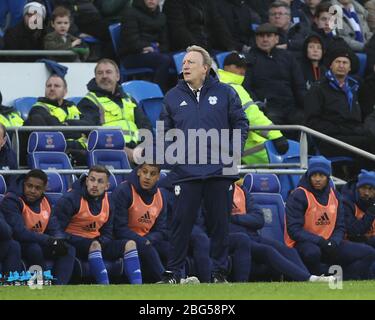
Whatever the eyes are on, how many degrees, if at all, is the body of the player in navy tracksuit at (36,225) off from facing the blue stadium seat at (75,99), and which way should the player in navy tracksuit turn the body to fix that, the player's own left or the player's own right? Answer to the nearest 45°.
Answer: approximately 135° to the player's own left

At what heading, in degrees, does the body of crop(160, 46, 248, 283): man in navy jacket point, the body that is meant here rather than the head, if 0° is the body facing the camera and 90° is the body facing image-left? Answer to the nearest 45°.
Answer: approximately 0°

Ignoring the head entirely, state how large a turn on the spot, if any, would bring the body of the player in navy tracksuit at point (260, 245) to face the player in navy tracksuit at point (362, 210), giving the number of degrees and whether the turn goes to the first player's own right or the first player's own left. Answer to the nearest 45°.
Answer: approximately 90° to the first player's own left

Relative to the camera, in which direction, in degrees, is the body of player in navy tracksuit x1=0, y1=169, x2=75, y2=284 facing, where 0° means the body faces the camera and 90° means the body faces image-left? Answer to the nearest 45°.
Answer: approximately 315°

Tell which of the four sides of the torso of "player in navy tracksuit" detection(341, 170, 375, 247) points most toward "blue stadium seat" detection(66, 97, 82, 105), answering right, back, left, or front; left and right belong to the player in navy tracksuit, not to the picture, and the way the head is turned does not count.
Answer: right

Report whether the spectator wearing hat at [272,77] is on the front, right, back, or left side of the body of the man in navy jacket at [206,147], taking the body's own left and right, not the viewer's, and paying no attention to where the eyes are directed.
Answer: back
